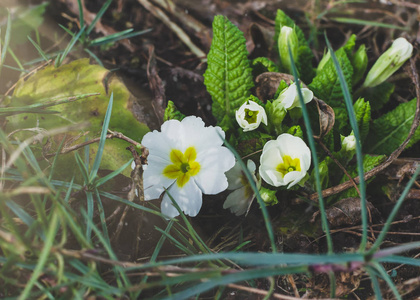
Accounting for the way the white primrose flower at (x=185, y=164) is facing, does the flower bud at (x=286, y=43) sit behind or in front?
behind

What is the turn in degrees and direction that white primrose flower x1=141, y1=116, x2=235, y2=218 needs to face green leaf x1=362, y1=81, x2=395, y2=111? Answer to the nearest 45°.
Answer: approximately 135° to its left

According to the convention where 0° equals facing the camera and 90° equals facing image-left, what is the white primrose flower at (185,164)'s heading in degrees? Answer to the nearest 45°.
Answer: approximately 0°
